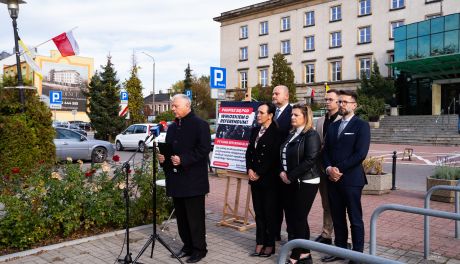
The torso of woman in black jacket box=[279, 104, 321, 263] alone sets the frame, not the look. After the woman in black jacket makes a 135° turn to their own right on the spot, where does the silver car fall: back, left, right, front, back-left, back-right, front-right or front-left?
front-left

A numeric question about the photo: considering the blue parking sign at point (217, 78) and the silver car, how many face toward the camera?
1

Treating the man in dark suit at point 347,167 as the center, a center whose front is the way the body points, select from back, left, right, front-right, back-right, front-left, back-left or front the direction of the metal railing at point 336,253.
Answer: front-left

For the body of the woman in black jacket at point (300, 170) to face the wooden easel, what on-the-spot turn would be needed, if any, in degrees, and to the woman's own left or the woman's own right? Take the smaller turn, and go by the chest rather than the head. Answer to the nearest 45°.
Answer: approximately 90° to the woman's own right

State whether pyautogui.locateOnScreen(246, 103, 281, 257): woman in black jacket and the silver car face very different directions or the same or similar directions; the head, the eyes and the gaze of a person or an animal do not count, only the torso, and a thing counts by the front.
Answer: very different directions

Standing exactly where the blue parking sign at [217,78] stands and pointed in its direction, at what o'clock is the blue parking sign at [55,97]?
the blue parking sign at [55,97] is roughly at 5 o'clock from the blue parking sign at [217,78].

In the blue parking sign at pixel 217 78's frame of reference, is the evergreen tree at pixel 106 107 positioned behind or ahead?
behind

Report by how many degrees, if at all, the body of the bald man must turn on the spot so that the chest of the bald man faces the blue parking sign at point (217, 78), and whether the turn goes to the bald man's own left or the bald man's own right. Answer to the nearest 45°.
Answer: approximately 135° to the bald man's own right
